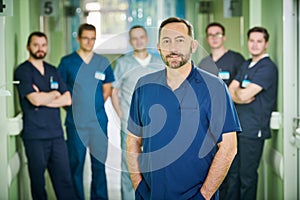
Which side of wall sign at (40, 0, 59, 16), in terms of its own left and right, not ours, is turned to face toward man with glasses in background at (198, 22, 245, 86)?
left

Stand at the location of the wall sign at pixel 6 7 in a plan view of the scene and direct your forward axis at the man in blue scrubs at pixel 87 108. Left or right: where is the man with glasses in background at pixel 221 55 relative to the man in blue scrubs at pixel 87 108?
right

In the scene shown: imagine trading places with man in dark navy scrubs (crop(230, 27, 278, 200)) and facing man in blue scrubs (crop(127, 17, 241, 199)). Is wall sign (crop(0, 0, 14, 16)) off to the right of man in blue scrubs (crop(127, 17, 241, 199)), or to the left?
right

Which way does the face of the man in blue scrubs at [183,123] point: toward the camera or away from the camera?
toward the camera

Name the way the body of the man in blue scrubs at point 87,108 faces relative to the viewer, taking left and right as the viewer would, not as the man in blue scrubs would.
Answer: facing the viewer

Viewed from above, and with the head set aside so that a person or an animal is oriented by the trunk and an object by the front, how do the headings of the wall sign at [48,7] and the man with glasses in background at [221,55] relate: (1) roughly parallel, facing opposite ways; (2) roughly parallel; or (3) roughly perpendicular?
roughly parallel

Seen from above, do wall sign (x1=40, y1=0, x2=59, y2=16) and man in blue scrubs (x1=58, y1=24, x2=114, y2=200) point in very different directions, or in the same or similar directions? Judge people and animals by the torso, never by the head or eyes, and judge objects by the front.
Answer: same or similar directions

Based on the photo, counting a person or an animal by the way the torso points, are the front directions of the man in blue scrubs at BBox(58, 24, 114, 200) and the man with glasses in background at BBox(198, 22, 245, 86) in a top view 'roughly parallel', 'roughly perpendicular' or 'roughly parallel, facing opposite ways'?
roughly parallel

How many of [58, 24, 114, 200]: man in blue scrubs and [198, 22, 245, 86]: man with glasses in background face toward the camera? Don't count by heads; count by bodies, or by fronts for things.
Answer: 2

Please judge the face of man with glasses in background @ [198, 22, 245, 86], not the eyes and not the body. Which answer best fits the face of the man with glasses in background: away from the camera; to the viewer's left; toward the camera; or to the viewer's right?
toward the camera

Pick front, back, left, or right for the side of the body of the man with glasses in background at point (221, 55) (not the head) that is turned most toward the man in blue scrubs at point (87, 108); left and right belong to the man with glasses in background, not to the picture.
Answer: right

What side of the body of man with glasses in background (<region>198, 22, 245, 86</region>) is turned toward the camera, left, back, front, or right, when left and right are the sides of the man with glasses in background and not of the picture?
front
